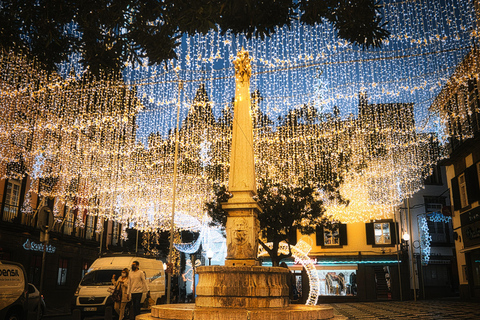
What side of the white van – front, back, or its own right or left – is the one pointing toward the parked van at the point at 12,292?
front

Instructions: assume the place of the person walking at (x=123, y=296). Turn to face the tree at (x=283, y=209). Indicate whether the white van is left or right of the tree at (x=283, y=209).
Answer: left

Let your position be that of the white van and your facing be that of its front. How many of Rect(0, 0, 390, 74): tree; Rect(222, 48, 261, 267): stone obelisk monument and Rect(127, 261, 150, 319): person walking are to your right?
0

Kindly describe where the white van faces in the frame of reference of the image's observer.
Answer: facing the viewer and to the left of the viewer

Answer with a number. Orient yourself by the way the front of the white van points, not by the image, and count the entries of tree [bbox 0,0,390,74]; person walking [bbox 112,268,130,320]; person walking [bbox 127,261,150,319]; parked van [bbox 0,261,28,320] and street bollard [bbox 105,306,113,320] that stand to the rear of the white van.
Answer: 0

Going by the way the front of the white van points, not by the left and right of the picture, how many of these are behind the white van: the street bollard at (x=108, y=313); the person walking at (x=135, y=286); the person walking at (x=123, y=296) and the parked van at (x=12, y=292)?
0

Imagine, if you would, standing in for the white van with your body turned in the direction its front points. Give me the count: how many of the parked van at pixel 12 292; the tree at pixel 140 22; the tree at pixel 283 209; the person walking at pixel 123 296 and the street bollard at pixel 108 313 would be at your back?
1

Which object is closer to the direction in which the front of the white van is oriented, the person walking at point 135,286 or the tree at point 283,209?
the person walking

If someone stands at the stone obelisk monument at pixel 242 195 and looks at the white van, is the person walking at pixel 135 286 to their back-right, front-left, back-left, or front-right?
front-left

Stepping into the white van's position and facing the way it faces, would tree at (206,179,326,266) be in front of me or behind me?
behind

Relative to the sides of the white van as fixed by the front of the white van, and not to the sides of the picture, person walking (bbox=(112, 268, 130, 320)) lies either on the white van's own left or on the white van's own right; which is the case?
on the white van's own left

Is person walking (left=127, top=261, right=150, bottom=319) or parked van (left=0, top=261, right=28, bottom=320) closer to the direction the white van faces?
the parked van

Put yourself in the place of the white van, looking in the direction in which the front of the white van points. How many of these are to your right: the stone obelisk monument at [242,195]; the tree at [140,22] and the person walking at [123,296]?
0

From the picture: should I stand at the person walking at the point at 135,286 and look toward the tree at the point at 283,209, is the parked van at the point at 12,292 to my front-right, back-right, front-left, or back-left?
back-left

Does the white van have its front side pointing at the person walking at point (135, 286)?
no

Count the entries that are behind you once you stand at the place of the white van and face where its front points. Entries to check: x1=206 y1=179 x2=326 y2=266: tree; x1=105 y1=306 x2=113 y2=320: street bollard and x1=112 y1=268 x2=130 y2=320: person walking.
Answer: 1

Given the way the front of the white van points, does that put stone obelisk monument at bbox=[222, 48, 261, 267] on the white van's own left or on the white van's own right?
on the white van's own left
